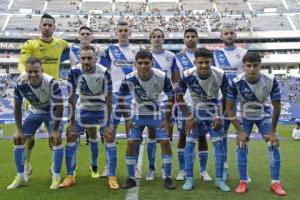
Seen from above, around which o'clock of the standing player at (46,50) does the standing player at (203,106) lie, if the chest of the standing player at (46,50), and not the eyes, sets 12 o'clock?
the standing player at (203,106) is roughly at 10 o'clock from the standing player at (46,50).

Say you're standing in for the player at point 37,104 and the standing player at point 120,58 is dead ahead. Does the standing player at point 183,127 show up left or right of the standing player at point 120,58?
right

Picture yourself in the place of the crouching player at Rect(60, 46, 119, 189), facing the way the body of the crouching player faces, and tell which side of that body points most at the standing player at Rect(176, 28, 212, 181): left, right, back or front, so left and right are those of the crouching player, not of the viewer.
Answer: left

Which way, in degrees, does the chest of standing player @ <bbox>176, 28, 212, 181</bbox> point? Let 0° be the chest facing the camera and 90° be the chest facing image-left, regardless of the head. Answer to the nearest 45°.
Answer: approximately 0°
